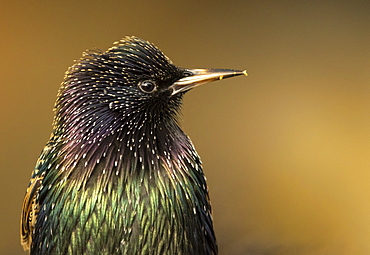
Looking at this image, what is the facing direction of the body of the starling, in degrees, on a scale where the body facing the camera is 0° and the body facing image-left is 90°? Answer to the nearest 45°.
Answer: approximately 315°
